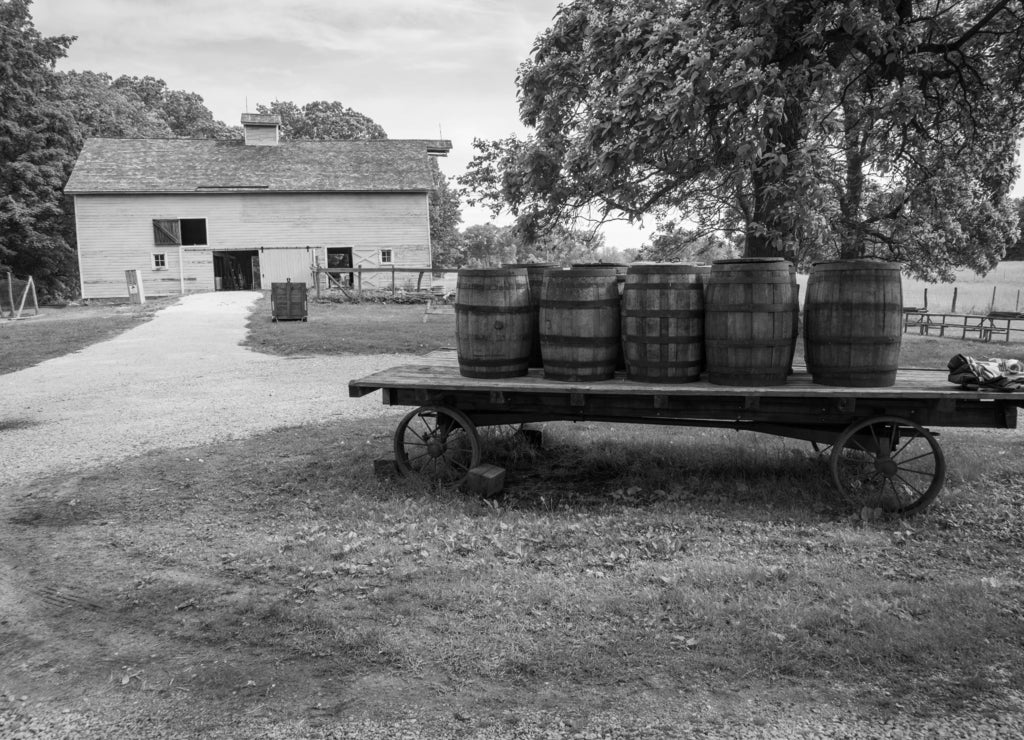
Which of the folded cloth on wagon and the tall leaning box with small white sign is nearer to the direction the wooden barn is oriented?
the folded cloth on wagon

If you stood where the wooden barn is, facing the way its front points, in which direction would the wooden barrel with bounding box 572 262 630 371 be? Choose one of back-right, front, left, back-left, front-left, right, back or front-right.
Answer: front

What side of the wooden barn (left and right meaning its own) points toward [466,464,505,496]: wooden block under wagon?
front

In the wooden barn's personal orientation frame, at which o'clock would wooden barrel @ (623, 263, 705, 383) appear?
The wooden barrel is roughly at 12 o'clock from the wooden barn.

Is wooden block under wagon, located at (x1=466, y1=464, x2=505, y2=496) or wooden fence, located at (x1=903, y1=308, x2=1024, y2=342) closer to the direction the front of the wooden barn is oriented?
the wooden block under wagon

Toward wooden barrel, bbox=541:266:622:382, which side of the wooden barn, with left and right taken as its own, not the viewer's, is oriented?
front

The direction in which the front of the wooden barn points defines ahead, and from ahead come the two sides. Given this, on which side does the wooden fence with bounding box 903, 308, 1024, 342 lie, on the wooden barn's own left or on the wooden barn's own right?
on the wooden barn's own left

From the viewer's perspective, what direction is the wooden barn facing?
toward the camera

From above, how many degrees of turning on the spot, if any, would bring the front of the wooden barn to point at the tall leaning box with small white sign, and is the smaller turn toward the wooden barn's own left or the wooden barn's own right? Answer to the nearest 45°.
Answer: approximately 45° to the wooden barn's own right

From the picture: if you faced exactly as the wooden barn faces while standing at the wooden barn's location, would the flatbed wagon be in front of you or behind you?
in front

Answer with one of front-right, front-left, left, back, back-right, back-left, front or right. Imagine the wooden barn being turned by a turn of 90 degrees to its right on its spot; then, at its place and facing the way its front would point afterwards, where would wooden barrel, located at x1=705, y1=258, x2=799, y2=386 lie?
left

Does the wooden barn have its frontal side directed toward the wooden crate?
yes

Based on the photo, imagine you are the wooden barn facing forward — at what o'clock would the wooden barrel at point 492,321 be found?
The wooden barrel is roughly at 12 o'clock from the wooden barn.

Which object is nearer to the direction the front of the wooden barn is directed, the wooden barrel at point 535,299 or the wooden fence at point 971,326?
the wooden barrel

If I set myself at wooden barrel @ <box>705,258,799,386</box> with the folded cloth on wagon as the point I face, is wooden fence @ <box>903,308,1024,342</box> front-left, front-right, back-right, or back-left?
front-left
